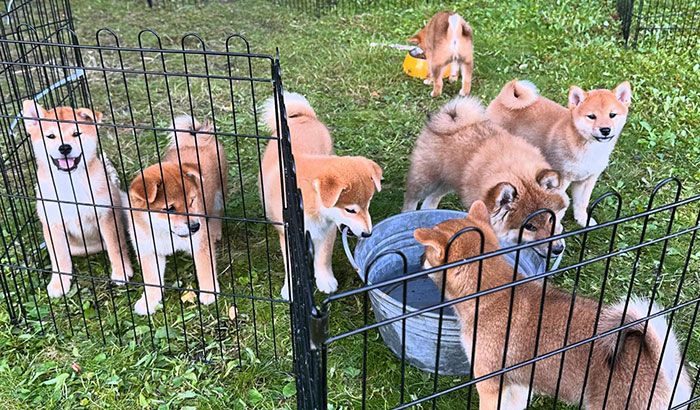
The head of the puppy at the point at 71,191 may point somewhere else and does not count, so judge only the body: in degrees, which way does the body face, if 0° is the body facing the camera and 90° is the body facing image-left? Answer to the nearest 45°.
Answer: approximately 0°

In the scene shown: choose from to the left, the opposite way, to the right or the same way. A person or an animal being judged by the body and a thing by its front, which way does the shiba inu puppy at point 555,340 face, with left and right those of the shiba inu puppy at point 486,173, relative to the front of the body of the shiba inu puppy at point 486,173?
the opposite way

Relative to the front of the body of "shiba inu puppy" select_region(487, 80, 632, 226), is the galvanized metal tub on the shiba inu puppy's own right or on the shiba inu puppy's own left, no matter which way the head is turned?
on the shiba inu puppy's own right

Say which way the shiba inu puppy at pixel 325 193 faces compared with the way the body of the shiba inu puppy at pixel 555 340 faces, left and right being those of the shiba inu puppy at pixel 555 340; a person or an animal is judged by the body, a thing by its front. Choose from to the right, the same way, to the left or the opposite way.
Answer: the opposite way

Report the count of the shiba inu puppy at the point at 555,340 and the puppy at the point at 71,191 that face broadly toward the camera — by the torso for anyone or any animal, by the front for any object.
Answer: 1

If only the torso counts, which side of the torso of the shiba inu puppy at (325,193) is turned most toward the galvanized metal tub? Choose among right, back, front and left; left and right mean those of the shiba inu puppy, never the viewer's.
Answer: front

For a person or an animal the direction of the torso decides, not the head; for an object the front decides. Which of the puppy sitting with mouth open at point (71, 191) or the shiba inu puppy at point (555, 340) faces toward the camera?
the puppy sitting with mouth open

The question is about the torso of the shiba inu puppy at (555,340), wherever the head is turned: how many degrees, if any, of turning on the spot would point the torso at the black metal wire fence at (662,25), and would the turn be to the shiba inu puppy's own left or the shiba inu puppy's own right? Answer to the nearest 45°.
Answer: approximately 45° to the shiba inu puppy's own right

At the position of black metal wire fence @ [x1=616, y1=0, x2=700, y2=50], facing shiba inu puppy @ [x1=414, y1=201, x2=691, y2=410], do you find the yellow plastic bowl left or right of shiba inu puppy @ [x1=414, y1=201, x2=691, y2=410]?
right

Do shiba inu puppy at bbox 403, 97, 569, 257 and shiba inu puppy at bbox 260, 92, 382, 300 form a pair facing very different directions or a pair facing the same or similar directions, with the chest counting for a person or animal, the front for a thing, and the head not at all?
same or similar directions

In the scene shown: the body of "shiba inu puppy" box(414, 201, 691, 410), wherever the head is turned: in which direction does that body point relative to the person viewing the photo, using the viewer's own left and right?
facing away from the viewer and to the left of the viewer

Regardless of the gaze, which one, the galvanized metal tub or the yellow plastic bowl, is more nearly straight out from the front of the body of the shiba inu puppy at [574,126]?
the galvanized metal tub

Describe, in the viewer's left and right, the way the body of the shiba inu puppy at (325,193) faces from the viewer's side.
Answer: facing the viewer and to the right of the viewer
